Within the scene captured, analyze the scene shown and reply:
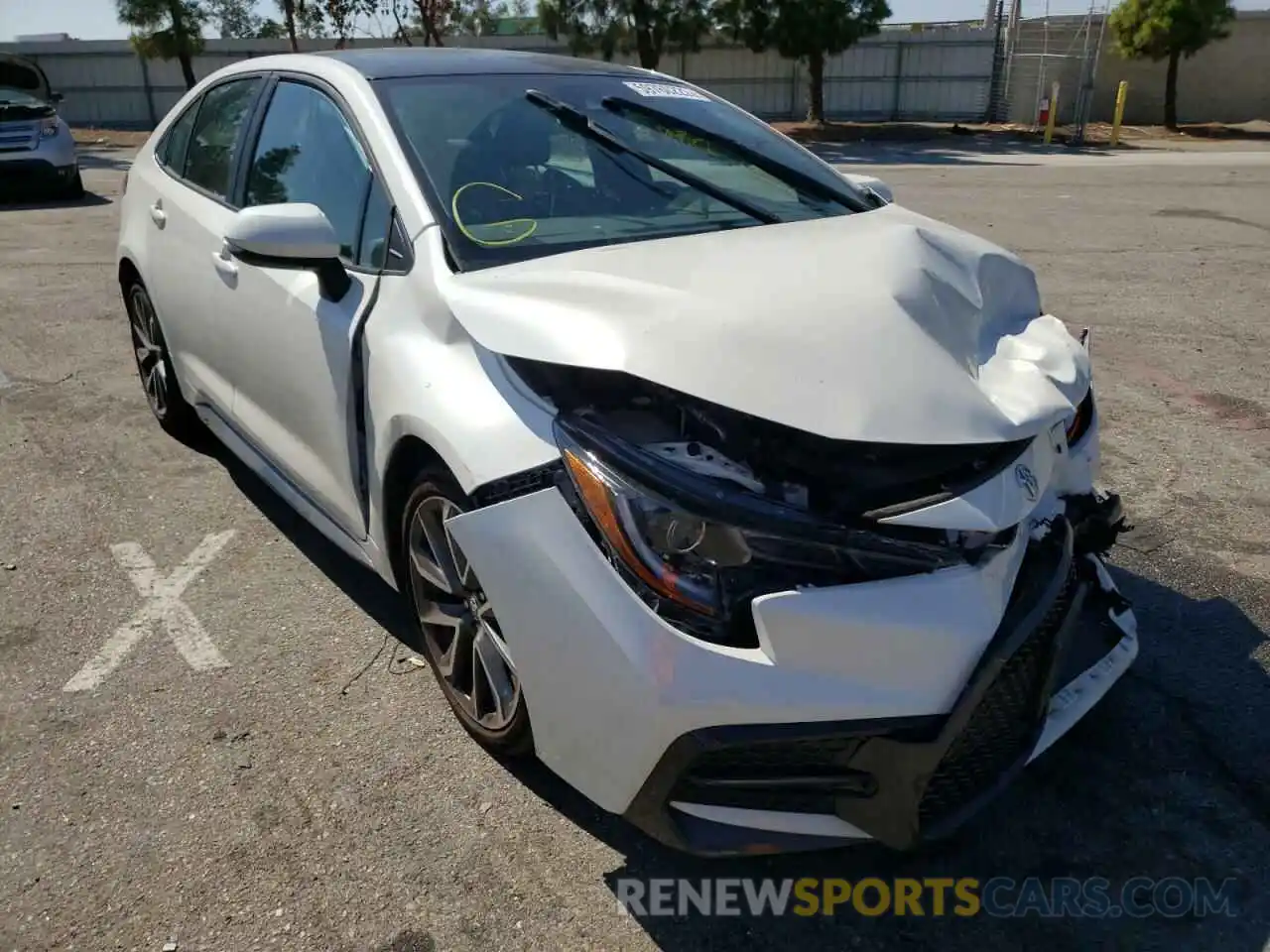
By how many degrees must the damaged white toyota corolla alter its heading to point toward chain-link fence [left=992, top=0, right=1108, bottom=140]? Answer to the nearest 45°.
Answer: approximately 135° to its left

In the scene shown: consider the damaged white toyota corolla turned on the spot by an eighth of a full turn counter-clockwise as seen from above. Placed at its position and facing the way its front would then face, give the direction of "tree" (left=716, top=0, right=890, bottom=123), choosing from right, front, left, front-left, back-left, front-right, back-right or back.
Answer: left

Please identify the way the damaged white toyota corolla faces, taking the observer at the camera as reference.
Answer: facing the viewer and to the right of the viewer

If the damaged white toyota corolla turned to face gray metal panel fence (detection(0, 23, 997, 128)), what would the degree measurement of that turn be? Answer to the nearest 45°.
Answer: approximately 135° to its left

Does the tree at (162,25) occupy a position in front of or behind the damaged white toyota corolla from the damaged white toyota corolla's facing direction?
behind

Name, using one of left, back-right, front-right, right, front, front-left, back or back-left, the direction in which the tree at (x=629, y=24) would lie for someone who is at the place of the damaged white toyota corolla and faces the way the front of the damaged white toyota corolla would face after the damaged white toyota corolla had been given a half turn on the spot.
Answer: front-right
